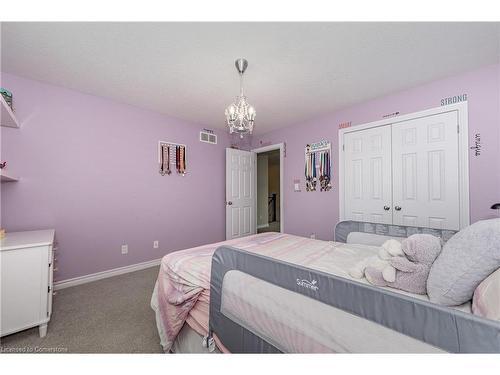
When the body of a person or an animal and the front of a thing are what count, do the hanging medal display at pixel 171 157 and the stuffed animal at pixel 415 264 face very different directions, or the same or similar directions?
very different directions

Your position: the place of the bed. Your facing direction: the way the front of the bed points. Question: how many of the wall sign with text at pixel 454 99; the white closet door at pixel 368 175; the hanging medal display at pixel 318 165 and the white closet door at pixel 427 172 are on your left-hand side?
0

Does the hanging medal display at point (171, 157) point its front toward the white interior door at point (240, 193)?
no

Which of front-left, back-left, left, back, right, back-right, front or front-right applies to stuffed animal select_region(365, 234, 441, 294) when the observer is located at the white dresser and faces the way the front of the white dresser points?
front-right

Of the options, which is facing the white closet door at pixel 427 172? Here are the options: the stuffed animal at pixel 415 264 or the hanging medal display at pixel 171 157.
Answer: the hanging medal display

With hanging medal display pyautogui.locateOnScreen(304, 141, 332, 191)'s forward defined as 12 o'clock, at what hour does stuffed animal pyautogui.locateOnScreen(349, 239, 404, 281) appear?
The stuffed animal is roughly at 10 o'clock from the hanging medal display.

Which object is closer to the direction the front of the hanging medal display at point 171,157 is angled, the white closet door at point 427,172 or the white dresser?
the white closet door

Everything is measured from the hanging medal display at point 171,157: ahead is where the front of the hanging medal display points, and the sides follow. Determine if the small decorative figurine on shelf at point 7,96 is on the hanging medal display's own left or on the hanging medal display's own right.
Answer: on the hanging medal display's own right

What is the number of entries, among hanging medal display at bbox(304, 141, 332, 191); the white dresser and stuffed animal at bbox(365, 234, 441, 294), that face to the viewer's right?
1

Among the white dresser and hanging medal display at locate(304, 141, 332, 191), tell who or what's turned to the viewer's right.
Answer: the white dresser

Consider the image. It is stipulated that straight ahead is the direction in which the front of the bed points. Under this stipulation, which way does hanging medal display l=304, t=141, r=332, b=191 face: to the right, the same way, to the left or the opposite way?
to the left

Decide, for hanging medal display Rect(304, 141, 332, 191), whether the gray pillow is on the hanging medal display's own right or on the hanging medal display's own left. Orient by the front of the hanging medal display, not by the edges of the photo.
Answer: on the hanging medal display's own left

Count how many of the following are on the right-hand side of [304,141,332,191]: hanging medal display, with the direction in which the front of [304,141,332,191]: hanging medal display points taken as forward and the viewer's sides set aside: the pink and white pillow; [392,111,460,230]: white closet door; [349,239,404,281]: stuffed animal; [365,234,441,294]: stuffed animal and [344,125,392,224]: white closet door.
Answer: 0

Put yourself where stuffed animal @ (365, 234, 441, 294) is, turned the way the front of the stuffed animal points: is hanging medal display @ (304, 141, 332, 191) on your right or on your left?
on your right

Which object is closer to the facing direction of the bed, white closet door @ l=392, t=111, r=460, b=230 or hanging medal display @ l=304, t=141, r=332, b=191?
the hanging medal display

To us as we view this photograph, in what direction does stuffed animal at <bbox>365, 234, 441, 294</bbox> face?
facing to the left of the viewer
